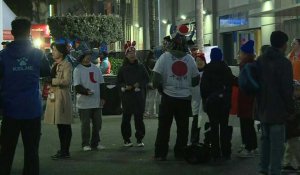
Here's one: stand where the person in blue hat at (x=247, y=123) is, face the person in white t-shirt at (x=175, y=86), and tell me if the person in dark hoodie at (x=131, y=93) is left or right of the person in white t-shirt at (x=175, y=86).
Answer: right

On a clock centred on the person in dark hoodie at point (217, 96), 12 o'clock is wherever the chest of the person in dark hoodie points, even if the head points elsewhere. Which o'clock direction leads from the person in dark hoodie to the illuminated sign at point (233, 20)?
The illuminated sign is roughly at 12 o'clock from the person in dark hoodie.

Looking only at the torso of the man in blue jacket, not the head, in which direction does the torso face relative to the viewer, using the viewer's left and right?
facing away from the viewer

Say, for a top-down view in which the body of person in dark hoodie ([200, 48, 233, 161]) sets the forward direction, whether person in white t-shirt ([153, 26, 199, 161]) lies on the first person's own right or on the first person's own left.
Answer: on the first person's own left

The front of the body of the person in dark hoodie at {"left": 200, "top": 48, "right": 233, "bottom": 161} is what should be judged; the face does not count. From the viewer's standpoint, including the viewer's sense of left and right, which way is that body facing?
facing away from the viewer

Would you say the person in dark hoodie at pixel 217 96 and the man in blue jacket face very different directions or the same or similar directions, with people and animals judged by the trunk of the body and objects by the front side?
same or similar directions

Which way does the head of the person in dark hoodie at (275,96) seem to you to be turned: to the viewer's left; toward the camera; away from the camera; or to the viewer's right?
away from the camera

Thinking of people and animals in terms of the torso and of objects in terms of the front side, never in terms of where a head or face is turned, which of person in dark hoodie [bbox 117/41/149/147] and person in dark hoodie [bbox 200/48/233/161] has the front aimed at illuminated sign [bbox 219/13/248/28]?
person in dark hoodie [bbox 200/48/233/161]
